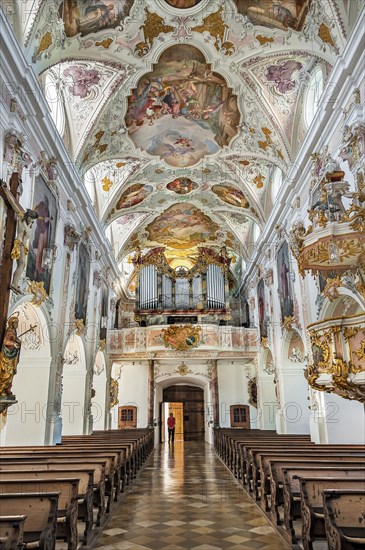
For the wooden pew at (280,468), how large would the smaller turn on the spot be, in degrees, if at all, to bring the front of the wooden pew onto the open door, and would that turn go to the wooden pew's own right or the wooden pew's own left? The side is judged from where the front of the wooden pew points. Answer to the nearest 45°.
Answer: approximately 180°

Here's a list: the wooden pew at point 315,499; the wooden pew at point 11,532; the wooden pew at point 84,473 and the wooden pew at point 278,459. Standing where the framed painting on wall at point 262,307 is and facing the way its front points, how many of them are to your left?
4

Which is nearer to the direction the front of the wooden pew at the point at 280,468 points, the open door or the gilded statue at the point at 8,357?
the gilded statue

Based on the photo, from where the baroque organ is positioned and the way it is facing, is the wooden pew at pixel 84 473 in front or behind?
in front

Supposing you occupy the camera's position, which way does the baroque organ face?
facing the viewer

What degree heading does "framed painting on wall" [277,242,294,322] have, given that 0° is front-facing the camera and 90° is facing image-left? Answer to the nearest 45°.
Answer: approximately 90°

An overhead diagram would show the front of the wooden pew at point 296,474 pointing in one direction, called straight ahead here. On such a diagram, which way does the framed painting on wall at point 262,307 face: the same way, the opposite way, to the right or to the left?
to the right

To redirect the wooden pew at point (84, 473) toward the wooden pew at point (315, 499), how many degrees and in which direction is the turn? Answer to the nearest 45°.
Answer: approximately 45° to its left

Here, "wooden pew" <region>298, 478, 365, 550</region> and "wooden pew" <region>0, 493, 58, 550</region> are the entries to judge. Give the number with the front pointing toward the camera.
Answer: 2

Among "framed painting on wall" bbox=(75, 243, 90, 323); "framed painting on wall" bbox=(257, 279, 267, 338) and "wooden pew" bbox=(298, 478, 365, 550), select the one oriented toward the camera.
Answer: the wooden pew

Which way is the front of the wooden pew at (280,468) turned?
toward the camera

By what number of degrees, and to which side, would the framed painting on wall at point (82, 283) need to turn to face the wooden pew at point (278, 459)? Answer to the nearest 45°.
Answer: approximately 45° to its right

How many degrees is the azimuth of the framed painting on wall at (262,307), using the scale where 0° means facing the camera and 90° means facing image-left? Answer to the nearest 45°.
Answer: approximately 90°

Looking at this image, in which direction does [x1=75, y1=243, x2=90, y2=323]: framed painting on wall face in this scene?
to the viewer's right

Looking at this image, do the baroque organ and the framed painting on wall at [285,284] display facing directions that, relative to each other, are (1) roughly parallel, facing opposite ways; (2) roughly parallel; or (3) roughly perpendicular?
roughly perpendicular

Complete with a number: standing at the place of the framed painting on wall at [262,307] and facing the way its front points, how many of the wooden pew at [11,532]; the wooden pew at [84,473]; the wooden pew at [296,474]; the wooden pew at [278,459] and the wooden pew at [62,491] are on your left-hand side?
5

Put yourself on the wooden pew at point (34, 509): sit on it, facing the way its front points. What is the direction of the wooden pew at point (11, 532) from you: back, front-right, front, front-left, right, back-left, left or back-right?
front

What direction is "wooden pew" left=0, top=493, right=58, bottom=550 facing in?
toward the camera
